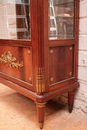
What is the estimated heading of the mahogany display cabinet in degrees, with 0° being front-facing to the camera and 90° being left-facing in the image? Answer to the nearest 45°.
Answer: approximately 45°
